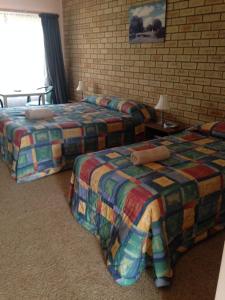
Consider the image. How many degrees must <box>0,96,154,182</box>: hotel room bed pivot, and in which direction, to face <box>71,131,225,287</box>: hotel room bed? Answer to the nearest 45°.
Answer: approximately 45° to its left

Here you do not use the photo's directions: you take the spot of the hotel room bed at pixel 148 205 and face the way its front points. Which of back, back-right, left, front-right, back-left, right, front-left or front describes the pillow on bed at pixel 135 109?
back-right

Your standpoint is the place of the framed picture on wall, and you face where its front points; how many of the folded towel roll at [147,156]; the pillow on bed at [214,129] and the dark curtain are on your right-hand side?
1

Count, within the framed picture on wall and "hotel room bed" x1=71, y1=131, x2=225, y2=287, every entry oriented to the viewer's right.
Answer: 0

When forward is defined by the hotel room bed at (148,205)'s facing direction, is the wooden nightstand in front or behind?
behind

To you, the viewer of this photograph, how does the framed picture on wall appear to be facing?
facing the viewer and to the left of the viewer

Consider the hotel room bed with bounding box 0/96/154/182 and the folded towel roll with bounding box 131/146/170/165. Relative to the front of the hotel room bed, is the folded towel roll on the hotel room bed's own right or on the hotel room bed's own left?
on the hotel room bed's own left

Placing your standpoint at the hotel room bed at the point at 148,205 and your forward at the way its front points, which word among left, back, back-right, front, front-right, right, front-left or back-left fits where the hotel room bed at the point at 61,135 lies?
right

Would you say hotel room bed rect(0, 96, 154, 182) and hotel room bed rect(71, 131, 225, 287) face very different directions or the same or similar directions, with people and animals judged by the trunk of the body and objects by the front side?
same or similar directions

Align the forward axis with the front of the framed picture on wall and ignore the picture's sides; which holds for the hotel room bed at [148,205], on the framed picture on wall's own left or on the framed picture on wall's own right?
on the framed picture on wall's own left

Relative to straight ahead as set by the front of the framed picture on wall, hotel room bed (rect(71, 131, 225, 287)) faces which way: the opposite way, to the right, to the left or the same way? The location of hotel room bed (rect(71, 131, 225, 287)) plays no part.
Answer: the same way

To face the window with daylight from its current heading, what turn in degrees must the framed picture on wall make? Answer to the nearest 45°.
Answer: approximately 90° to its right

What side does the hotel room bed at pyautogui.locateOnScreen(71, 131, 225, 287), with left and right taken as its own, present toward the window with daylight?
right

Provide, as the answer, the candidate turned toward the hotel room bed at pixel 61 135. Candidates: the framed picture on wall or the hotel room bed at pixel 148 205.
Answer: the framed picture on wall

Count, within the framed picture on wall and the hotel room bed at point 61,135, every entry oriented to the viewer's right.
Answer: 0

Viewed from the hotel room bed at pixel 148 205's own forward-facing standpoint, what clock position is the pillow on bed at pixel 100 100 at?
The pillow on bed is roughly at 4 o'clock from the hotel room bed.

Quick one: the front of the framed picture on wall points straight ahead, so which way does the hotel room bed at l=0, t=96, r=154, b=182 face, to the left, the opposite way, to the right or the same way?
the same way

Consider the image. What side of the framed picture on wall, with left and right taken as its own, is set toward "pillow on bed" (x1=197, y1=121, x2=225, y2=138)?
left

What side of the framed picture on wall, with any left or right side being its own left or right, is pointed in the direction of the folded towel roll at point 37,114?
front
